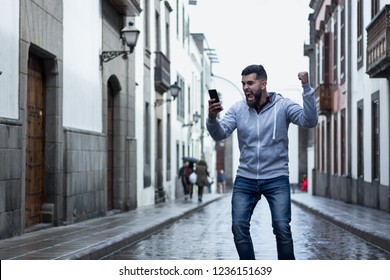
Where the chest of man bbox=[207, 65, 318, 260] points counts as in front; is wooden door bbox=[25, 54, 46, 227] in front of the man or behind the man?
behind

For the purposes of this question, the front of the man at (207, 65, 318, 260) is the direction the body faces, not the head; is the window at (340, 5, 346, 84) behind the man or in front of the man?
behind

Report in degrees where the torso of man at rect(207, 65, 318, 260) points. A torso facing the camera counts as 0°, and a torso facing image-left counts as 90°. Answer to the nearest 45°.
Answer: approximately 0°

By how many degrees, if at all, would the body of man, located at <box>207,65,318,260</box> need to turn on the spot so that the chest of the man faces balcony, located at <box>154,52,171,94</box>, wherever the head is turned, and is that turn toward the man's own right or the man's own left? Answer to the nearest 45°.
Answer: approximately 180°

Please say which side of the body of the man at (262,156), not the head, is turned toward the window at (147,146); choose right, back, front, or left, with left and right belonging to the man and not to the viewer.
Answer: back

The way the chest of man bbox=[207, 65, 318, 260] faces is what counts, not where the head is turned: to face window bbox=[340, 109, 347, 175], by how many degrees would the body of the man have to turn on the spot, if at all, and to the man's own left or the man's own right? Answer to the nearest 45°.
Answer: approximately 180°
